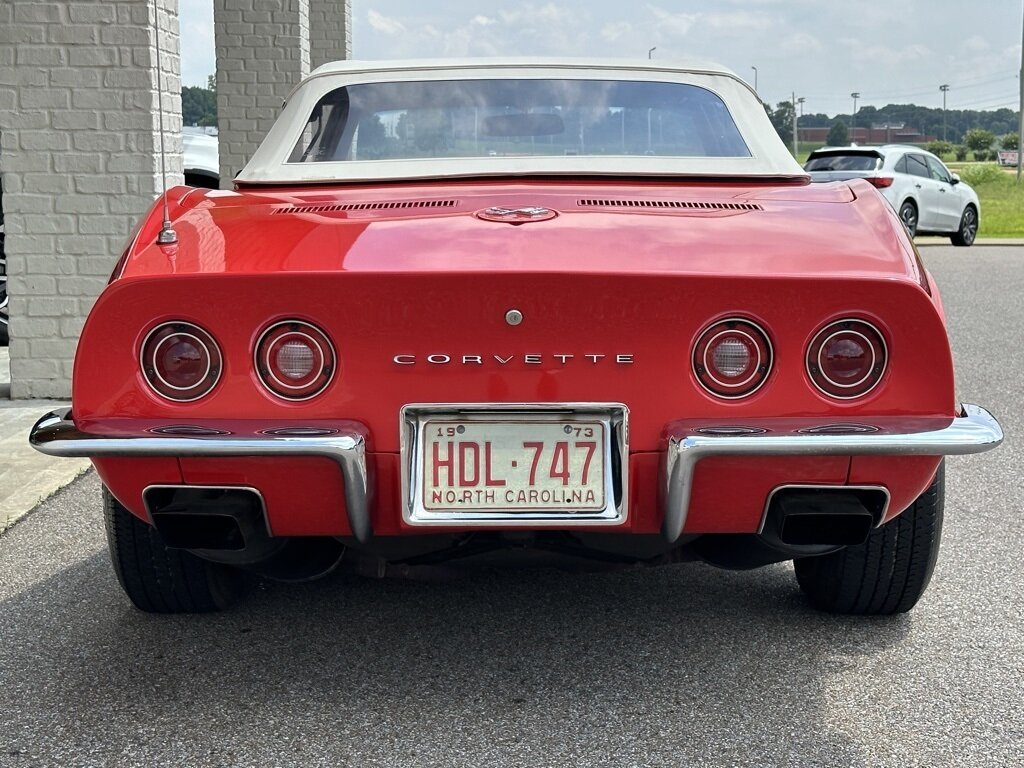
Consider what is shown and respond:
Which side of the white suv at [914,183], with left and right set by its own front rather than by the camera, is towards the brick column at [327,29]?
back

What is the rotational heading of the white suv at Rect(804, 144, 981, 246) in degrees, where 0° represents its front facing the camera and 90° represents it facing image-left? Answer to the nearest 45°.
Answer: approximately 225°

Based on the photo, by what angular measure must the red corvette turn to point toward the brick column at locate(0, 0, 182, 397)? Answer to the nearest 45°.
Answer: approximately 45° to its left

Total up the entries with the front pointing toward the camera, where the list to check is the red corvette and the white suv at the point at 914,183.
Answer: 0

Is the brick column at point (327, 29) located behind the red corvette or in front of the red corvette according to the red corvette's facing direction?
in front

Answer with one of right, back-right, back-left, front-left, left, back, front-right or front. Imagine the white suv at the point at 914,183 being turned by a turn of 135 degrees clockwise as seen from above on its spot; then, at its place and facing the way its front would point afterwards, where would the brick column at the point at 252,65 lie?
front-right

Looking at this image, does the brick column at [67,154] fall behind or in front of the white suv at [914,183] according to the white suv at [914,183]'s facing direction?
behind

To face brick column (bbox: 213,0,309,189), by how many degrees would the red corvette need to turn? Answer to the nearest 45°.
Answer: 0° — it already faces it

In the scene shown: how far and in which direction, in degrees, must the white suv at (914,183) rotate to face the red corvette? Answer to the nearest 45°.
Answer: approximately 135° to its right

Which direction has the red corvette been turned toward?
away from the camera
